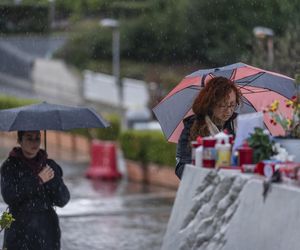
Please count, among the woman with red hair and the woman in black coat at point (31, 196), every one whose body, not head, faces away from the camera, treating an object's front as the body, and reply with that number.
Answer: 0

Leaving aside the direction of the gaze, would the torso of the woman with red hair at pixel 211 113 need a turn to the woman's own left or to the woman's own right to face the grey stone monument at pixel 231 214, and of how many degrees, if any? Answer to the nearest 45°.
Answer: approximately 45° to the woman's own right

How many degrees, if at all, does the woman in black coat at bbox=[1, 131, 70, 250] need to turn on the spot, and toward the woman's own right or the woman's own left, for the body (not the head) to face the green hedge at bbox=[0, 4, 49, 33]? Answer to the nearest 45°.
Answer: approximately 135° to the woman's own left

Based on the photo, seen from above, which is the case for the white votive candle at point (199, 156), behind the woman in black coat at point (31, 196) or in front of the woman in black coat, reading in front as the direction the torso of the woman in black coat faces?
in front

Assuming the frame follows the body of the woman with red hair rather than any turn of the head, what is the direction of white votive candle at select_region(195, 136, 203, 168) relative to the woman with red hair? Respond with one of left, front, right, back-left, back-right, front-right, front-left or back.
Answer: front-right

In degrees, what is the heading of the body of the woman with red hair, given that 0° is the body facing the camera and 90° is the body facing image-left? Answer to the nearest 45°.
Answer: approximately 315°

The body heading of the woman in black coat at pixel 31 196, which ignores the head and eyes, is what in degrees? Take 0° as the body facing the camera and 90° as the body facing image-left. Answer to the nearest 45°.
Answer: approximately 315°

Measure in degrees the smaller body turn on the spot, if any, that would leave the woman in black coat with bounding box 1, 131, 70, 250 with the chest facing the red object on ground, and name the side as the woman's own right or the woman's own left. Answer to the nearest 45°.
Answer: approximately 135° to the woman's own left
